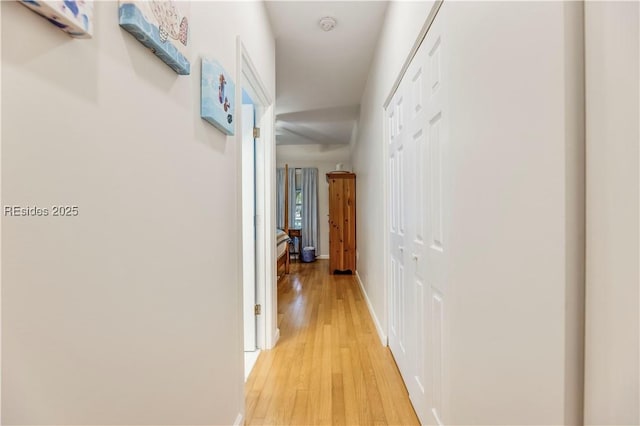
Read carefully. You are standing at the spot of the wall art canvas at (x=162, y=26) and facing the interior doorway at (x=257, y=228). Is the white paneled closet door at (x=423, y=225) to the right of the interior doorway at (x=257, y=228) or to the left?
right

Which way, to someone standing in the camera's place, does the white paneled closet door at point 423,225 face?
facing to the left of the viewer

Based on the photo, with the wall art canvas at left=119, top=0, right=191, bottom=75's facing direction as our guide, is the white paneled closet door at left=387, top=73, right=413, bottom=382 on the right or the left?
on its left

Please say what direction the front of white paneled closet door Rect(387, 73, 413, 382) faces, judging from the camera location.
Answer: facing to the left of the viewer

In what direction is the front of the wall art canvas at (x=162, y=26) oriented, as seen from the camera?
facing the viewer and to the right of the viewer

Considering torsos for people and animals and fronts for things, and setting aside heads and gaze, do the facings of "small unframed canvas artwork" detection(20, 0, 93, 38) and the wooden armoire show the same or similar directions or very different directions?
very different directions

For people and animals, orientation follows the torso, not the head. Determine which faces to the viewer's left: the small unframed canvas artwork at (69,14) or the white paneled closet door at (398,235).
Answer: the white paneled closet door

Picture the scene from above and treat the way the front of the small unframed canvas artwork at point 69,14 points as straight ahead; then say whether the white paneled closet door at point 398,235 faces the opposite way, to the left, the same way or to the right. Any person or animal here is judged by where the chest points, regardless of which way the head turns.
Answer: the opposite way

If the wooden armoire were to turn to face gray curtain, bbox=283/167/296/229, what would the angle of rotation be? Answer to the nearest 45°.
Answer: approximately 45° to its right

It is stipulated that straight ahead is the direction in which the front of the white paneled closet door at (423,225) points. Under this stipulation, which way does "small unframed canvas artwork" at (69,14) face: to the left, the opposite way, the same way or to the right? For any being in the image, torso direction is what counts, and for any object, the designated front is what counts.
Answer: the opposite way
